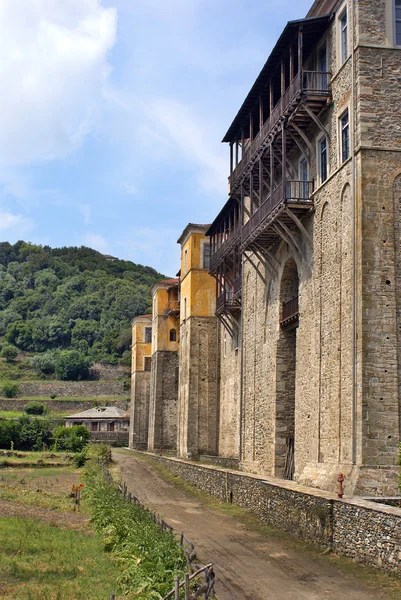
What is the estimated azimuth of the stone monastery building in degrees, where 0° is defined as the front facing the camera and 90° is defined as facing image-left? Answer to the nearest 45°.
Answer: approximately 90°
